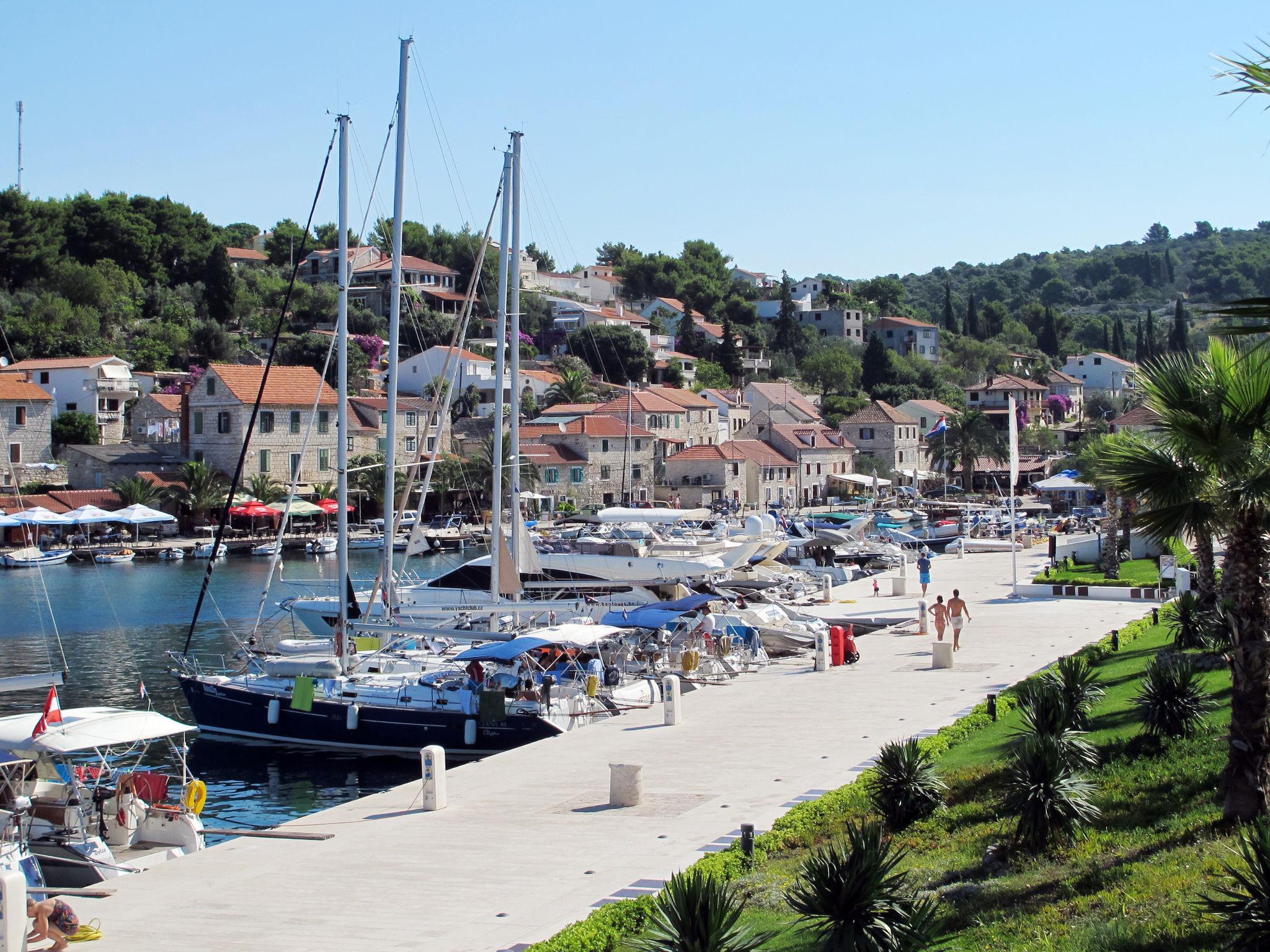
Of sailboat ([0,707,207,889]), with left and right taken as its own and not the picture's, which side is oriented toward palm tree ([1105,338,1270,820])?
back

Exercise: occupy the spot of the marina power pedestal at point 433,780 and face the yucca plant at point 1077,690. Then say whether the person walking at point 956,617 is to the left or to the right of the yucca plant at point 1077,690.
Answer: left

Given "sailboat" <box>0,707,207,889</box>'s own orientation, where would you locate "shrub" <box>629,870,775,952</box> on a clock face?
The shrub is roughly at 7 o'clock from the sailboat.

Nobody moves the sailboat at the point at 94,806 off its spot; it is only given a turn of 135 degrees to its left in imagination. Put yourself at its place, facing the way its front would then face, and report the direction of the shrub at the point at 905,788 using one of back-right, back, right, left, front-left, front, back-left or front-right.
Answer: front-left

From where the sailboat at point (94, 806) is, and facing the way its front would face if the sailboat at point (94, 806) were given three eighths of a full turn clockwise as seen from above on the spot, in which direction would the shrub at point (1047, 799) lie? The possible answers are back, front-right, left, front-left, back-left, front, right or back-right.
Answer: front-right

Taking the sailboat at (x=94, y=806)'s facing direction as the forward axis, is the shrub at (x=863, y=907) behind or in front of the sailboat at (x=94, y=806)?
behind

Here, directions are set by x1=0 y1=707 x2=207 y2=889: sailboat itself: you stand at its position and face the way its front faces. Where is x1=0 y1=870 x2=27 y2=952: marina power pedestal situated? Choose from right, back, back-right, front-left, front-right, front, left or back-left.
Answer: back-left

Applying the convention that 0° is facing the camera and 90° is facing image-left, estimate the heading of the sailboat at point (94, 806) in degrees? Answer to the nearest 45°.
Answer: approximately 135°

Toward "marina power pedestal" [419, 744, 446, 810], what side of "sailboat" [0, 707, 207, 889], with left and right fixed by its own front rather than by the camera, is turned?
back
